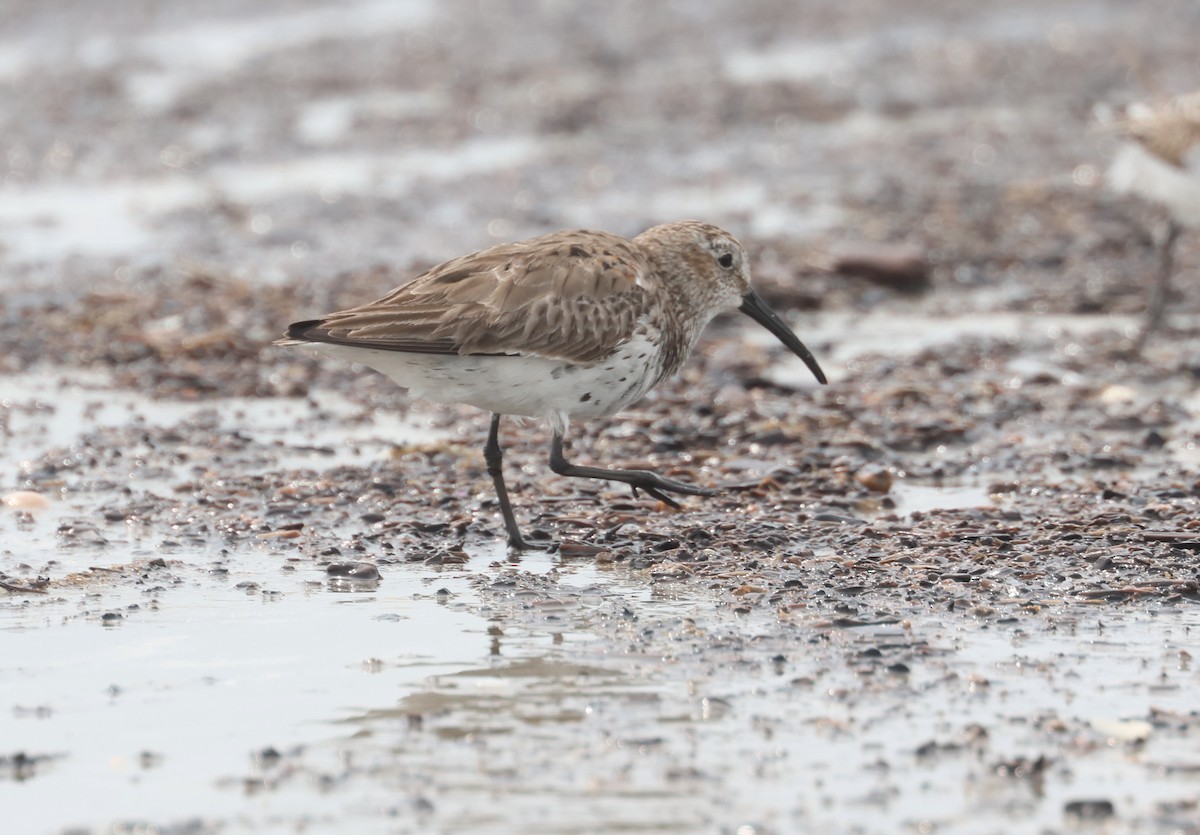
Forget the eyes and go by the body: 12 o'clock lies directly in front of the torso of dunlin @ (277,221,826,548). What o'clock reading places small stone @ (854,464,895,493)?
The small stone is roughly at 11 o'clock from the dunlin.

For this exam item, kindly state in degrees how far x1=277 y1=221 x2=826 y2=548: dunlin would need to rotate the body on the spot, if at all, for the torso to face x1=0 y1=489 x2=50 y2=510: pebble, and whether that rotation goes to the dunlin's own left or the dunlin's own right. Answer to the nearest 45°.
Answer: approximately 180°

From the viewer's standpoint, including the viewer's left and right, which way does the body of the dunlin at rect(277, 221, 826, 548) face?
facing to the right of the viewer
